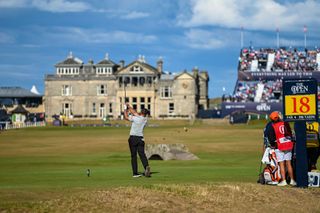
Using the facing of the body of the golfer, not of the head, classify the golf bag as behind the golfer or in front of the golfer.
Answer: behind

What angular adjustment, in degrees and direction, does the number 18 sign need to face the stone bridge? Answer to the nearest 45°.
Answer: approximately 135° to its right

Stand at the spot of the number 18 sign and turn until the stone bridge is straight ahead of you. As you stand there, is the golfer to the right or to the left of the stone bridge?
left

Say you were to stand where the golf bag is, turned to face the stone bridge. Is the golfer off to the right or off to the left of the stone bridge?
left

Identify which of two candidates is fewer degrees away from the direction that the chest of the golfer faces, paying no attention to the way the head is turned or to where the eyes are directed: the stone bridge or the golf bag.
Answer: the stone bridge

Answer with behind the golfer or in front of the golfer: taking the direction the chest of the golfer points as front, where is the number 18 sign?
behind

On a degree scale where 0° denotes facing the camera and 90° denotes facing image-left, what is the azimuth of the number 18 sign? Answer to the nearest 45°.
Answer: approximately 0°

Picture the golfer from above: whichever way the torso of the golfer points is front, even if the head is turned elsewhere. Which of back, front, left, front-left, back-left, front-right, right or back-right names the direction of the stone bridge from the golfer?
front-right

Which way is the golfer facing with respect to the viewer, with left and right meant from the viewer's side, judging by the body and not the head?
facing away from the viewer and to the left of the viewer

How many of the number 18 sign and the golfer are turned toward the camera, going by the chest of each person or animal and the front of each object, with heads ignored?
1
